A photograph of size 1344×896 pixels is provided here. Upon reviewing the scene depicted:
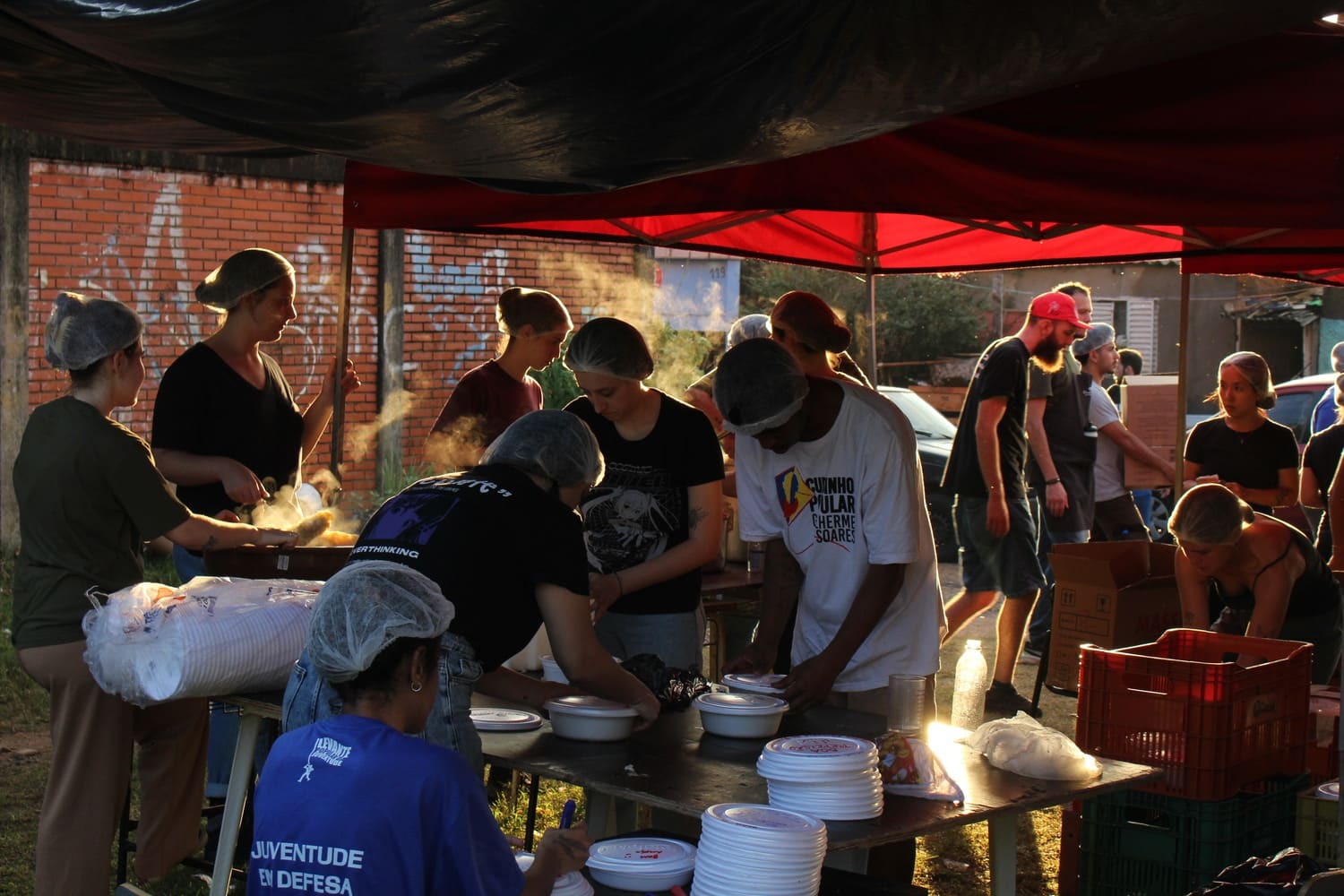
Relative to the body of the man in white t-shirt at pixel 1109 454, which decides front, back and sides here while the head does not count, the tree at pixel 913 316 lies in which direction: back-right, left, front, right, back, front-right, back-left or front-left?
left

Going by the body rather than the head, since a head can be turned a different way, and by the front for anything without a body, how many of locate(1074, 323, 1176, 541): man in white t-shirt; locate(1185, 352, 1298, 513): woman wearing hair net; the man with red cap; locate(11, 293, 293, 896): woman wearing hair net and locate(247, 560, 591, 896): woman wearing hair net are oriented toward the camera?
1

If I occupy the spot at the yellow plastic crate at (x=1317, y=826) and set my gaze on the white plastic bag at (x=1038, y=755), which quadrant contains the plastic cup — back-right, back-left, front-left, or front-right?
front-right

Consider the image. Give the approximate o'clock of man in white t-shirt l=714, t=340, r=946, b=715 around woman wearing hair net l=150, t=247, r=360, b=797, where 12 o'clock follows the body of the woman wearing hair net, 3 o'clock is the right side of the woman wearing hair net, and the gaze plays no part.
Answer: The man in white t-shirt is roughly at 12 o'clock from the woman wearing hair net.

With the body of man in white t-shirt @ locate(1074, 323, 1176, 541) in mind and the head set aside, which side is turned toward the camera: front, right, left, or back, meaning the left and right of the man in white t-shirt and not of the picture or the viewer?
right

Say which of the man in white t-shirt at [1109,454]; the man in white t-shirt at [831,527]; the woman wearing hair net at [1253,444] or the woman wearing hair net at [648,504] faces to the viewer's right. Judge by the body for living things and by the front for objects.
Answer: the man in white t-shirt at [1109,454]

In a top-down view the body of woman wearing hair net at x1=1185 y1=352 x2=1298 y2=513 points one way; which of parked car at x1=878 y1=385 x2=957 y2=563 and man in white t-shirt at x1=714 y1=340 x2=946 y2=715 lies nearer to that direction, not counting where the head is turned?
the man in white t-shirt

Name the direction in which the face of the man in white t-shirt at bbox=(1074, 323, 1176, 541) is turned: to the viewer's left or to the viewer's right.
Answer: to the viewer's right

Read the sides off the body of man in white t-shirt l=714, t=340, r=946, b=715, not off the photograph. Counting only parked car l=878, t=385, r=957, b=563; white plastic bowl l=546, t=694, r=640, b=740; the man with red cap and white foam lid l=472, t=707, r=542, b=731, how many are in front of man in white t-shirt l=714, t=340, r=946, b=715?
2

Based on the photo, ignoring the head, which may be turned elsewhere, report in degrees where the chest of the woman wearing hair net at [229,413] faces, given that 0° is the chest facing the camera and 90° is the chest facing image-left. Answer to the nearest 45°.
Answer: approximately 315°

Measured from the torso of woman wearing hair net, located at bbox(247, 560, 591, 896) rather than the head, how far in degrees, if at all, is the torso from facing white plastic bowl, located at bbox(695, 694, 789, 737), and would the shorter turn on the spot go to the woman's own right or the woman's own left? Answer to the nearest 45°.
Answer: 0° — they already face it

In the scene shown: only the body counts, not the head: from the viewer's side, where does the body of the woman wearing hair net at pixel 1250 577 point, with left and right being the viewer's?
facing the viewer and to the left of the viewer
